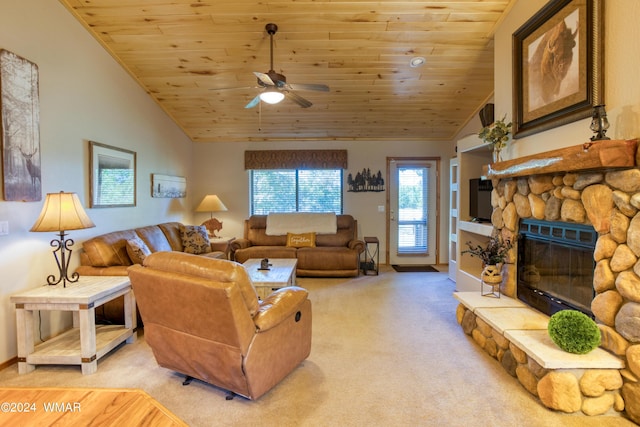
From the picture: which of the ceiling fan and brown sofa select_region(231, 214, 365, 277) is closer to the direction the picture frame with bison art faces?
the ceiling fan

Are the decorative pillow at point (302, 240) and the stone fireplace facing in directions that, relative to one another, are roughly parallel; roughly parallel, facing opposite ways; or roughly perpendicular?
roughly perpendicular

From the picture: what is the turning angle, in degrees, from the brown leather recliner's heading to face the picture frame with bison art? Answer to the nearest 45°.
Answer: approximately 45° to its right

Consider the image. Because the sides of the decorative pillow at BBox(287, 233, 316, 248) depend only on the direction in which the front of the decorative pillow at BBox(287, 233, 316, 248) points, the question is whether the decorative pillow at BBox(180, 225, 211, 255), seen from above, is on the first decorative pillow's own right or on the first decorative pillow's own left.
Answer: on the first decorative pillow's own right

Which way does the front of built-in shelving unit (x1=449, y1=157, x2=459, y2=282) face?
to the viewer's left

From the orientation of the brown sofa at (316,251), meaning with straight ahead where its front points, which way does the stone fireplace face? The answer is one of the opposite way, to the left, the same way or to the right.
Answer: to the right

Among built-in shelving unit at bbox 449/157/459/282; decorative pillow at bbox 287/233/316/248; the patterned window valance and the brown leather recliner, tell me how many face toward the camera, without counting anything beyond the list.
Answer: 2

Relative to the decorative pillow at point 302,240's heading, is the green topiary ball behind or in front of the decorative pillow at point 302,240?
in front

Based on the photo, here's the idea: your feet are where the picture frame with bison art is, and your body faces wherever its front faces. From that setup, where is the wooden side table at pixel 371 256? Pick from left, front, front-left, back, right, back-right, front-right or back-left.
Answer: right

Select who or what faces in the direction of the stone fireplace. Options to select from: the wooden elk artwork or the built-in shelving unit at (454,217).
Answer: the wooden elk artwork

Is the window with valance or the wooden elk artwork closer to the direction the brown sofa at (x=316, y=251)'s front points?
the wooden elk artwork
